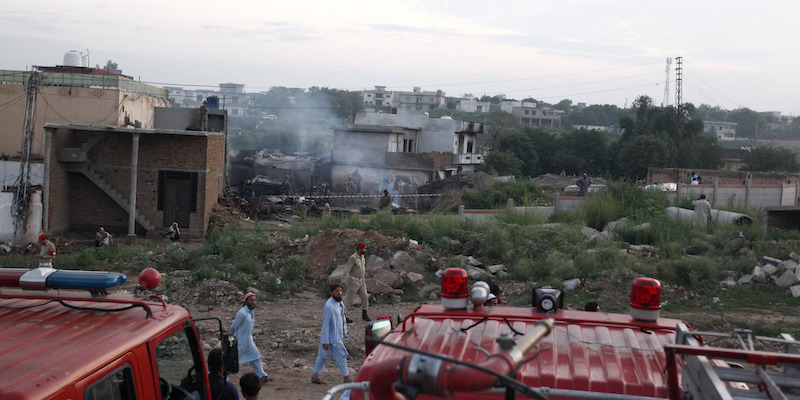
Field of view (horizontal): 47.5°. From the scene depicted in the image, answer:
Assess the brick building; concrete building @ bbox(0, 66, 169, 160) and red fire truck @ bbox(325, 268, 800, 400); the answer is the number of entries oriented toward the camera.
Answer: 2

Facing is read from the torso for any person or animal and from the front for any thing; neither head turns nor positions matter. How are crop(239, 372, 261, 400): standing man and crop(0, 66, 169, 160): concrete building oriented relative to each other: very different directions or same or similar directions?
very different directions

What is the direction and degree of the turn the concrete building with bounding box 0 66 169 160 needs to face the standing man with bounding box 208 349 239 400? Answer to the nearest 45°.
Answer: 0° — it already faces them

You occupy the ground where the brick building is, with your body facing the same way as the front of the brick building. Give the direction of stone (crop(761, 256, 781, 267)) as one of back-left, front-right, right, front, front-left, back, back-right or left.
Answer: front-left

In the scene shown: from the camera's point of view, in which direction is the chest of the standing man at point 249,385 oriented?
away from the camera

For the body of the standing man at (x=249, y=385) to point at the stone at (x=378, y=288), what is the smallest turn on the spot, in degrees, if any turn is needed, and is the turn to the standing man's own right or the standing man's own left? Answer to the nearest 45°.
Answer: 0° — they already face it

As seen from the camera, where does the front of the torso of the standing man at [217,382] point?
away from the camera

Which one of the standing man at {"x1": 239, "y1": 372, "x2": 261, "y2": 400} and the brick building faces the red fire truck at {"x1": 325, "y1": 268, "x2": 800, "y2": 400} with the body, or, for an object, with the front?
the brick building

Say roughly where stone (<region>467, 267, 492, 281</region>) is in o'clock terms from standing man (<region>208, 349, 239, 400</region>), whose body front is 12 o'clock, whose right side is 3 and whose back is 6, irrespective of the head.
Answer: The stone is roughly at 1 o'clock from the standing man.

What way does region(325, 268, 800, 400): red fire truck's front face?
away from the camera

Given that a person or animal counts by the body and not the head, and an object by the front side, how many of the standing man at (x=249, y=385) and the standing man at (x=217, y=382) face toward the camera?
0

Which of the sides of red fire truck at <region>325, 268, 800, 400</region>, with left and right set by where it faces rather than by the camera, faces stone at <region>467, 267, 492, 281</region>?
front

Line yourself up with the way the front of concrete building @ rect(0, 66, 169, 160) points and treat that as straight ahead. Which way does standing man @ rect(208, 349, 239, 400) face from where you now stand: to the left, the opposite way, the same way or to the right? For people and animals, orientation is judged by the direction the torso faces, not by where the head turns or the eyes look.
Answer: the opposite way

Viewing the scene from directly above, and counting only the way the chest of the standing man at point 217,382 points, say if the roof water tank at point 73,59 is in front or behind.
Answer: in front
